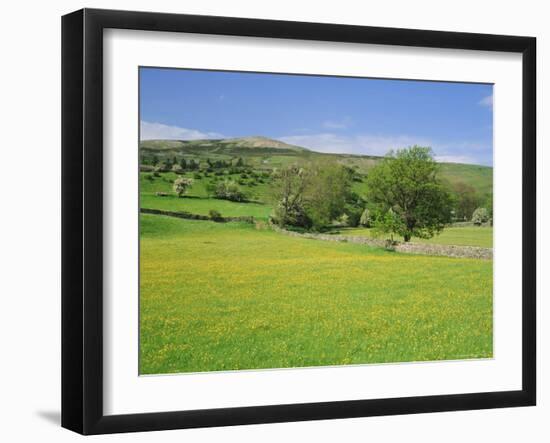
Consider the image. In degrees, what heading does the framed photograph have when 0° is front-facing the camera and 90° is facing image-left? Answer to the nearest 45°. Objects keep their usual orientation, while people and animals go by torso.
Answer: approximately 315°
